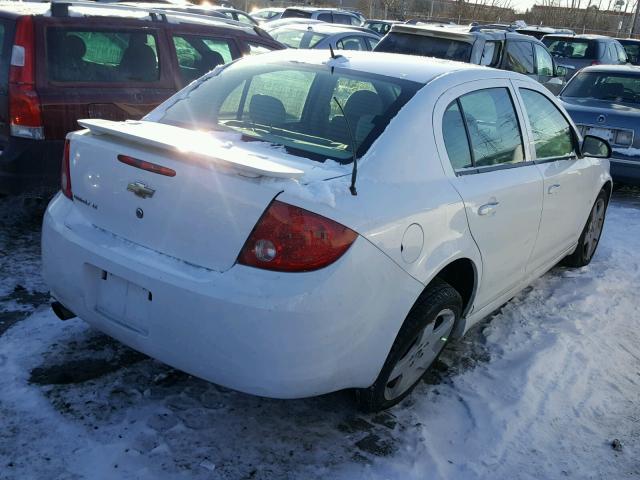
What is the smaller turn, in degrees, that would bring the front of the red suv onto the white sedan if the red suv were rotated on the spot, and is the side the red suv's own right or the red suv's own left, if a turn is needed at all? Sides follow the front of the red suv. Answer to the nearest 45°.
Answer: approximately 90° to the red suv's own right

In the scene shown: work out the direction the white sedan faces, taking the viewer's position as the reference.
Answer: facing away from the viewer and to the right of the viewer

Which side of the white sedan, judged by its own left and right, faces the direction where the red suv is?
left

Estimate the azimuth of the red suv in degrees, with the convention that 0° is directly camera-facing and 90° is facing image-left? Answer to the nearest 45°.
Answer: approximately 225°
